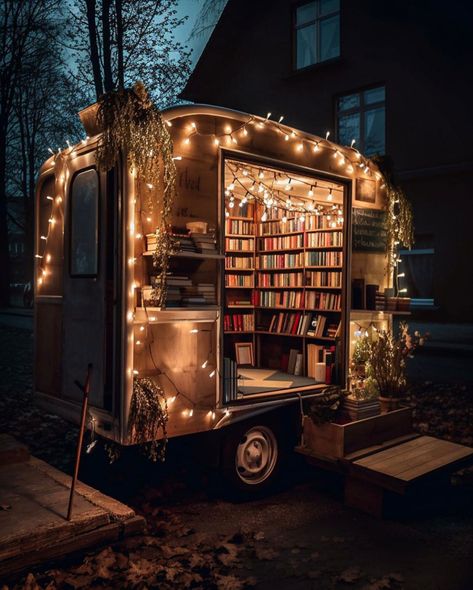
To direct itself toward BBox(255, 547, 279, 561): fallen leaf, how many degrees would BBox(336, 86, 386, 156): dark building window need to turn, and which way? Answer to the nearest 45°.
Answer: approximately 45° to its left

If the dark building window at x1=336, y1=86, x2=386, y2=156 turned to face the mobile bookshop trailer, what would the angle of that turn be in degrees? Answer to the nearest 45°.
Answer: approximately 45° to its left

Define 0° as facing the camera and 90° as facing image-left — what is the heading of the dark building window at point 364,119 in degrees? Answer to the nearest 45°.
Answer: approximately 45°

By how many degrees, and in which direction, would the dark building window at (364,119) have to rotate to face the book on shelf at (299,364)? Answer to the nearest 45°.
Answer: approximately 45° to its left

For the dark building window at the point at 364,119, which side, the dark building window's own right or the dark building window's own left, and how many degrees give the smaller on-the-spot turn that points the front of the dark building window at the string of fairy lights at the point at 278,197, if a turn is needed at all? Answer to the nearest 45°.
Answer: approximately 45° to the dark building window's own left
